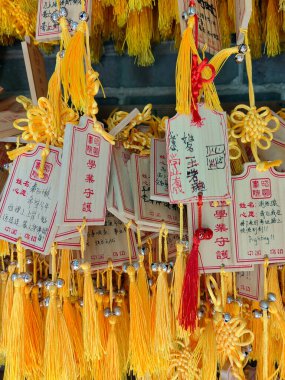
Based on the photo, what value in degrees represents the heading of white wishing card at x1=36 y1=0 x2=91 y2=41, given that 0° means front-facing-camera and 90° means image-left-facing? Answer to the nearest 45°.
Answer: approximately 0°

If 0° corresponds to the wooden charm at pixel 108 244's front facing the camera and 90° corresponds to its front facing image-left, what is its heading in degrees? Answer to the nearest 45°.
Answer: approximately 0°

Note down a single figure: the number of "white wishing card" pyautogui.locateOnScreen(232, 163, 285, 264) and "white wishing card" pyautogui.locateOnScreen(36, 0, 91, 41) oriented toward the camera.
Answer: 2
